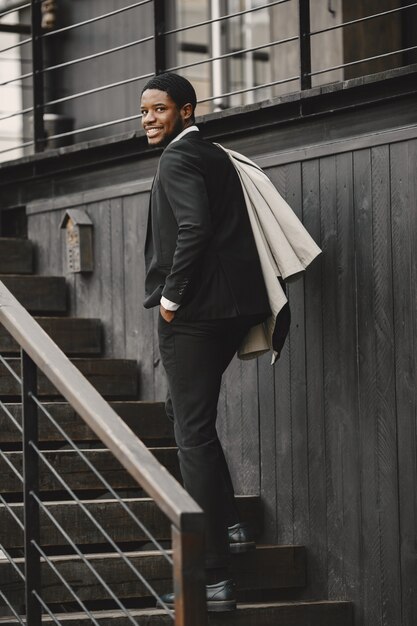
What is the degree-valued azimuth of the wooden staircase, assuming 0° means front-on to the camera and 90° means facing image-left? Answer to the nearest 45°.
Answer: approximately 315°

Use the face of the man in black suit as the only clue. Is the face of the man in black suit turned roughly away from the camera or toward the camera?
toward the camera
